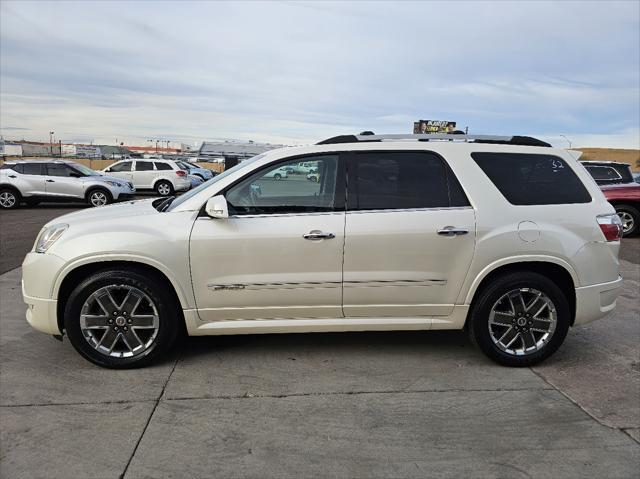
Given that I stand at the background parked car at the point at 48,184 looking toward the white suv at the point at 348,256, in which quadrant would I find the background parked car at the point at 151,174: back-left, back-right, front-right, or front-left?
back-left

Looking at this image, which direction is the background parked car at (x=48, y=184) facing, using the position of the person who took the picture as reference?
facing to the right of the viewer

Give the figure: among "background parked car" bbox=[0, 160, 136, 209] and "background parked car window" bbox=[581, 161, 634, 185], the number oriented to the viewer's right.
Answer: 1

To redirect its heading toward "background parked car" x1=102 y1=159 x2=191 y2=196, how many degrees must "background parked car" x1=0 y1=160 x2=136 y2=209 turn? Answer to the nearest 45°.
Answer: approximately 45° to its left

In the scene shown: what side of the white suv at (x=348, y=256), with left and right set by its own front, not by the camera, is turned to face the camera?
left

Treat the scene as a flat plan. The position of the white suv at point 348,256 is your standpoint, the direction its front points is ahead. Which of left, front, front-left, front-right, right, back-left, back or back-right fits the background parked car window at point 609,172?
back-right

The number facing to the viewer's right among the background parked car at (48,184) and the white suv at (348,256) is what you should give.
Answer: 1

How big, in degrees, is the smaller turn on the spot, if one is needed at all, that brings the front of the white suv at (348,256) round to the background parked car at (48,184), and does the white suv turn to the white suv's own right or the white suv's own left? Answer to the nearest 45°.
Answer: approximately 45° to the white suv's own right

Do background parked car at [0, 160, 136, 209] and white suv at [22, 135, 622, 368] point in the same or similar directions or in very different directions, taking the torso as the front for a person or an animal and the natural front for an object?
very different directions
